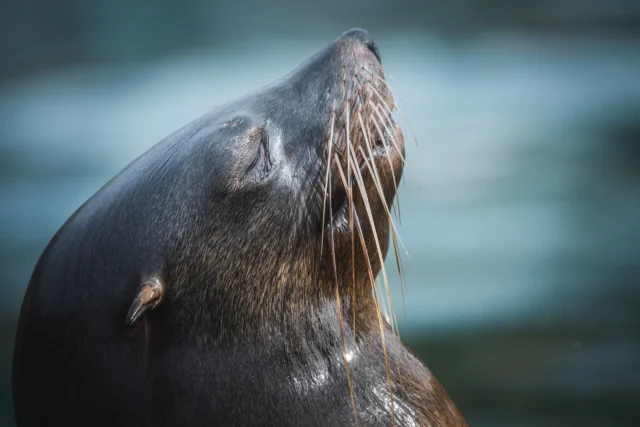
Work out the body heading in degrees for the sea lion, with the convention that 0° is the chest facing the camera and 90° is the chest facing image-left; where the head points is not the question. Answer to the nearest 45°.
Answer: approximately 270°
